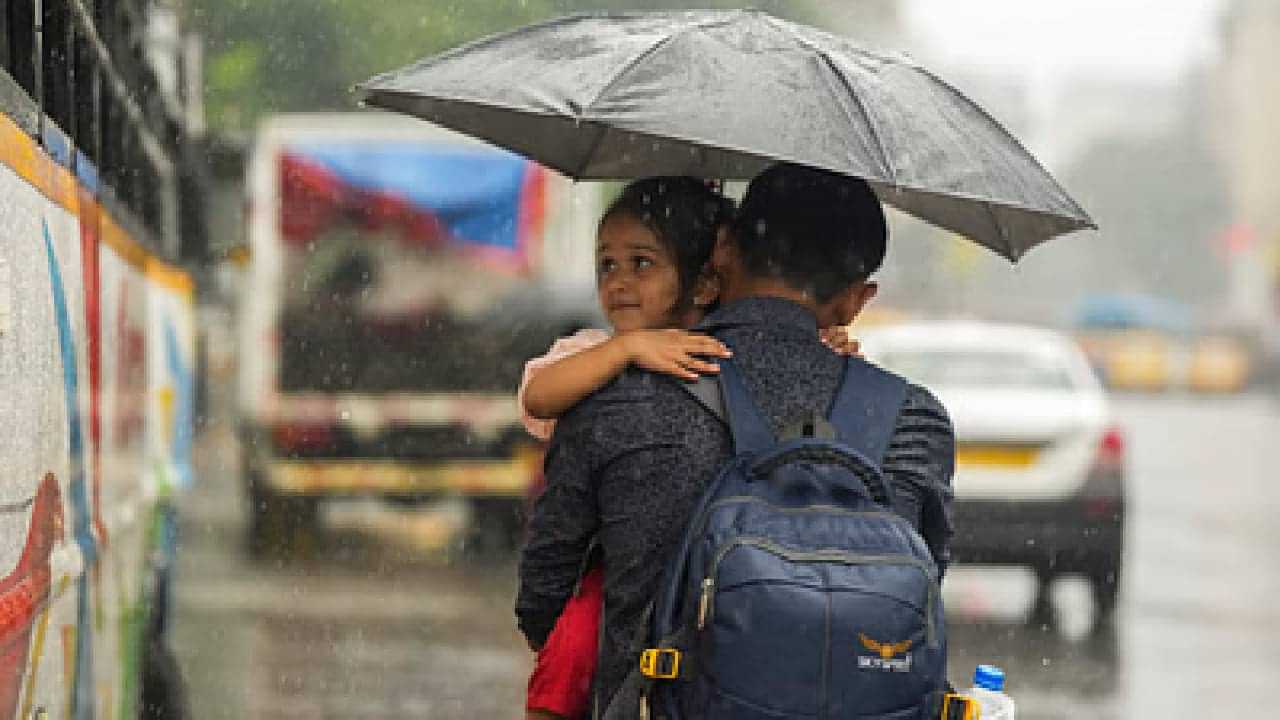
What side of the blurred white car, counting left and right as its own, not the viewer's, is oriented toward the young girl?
back

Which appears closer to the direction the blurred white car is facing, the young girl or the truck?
the truck

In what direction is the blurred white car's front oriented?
away from the camera

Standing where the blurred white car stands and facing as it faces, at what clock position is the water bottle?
The water bottle is roughly at 6 o'clock from the blurred white car.

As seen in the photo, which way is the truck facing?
away from the camera

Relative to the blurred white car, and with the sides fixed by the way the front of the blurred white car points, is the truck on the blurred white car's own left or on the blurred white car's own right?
on the blurred white car's own left

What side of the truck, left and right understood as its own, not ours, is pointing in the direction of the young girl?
back

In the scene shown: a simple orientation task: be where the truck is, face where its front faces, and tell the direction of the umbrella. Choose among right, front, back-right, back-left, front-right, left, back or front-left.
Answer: back

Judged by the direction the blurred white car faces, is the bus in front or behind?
behind

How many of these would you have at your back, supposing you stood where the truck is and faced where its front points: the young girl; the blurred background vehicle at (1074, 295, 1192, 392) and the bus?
2
